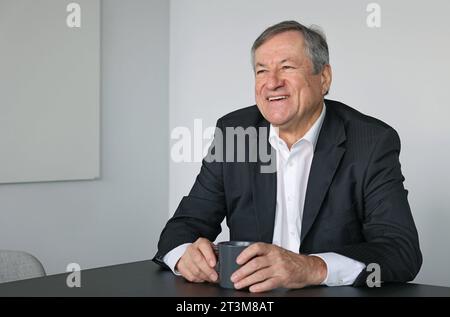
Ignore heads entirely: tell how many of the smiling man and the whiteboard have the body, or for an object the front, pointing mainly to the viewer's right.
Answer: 0

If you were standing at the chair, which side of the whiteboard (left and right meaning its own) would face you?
front

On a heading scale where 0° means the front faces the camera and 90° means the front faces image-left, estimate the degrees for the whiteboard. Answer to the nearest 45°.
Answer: approximately 0°

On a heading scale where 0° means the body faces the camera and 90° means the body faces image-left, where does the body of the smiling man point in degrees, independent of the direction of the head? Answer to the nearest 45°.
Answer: approximately 45°

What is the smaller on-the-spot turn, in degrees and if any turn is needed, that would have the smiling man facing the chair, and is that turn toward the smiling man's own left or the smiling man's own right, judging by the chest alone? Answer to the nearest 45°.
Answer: approximately 45° to the smiling man's own right

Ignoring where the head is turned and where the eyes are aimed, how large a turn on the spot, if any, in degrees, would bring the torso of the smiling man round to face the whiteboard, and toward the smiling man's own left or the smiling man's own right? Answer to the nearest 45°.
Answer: approximately 90° to the smiling man's own right

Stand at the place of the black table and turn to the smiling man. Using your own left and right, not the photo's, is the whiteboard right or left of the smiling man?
left

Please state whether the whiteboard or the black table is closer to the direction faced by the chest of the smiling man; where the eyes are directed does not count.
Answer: the black table

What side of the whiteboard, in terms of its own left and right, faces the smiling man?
front

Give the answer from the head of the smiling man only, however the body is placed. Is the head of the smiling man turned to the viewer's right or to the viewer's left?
to the viewer's left
